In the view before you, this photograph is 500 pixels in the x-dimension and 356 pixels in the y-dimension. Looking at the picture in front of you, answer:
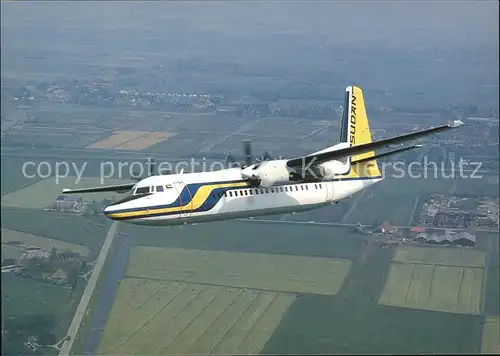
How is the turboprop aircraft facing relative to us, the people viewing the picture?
facing the viewer and to the left of the viewer
